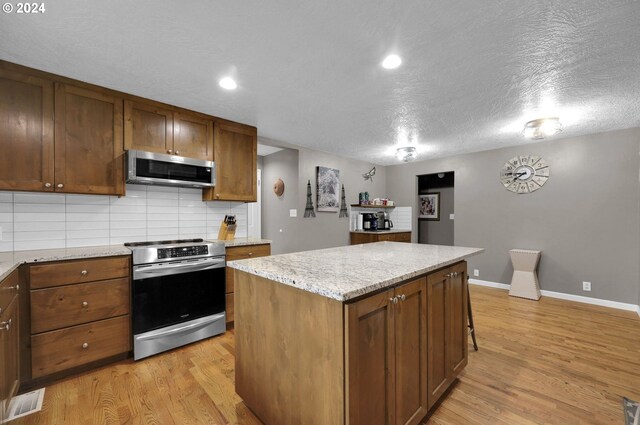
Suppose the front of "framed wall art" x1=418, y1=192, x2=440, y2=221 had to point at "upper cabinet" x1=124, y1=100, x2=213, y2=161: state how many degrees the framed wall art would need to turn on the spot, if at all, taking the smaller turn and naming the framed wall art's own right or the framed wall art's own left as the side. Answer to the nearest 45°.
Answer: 0° — it already faces it

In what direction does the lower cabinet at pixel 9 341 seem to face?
to the viewer's right

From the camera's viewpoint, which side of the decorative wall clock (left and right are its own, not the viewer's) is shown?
front

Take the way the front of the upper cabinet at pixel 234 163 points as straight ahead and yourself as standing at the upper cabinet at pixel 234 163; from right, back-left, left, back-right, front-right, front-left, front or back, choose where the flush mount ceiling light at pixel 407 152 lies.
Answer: front-left

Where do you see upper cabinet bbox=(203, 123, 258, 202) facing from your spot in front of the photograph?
facing the viewer and to the right of the viewer

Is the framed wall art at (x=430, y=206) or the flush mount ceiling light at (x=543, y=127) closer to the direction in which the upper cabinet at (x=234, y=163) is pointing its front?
the flush mount ceiling light

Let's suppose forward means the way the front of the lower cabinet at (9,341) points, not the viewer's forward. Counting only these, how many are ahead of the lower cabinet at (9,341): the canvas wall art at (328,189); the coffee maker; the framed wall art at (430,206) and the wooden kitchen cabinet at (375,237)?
4
